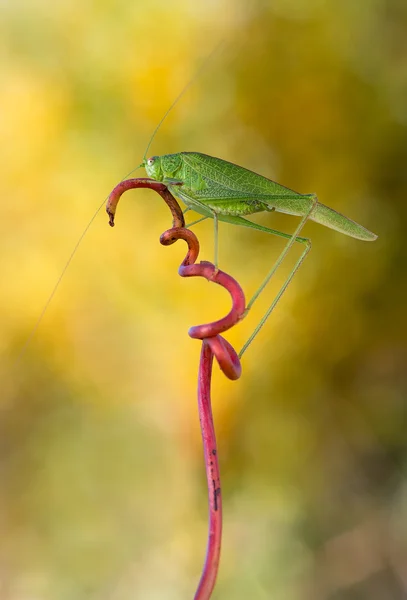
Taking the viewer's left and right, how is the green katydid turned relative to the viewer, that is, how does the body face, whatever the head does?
facing to the left of the viewer
